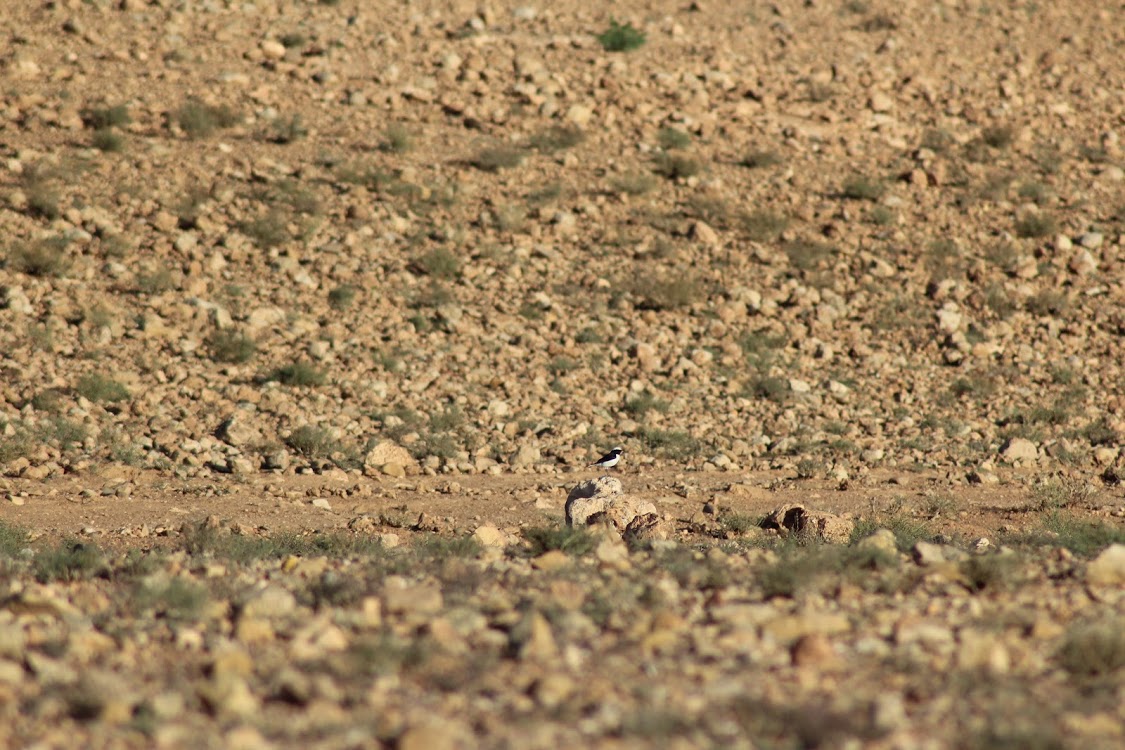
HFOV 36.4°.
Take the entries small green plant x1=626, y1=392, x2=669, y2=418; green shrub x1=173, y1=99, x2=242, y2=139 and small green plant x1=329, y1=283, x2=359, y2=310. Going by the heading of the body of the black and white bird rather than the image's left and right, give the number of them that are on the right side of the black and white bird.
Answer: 0

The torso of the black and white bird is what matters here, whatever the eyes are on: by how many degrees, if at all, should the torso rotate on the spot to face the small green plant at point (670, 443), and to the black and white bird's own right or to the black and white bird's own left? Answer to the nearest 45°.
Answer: approximately 45° to the black and white bird's own left

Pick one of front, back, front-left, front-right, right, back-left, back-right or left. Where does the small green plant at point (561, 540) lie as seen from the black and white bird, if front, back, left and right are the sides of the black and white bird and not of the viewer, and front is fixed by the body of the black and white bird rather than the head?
right

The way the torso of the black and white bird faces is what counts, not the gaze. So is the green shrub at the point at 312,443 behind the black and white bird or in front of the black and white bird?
behind

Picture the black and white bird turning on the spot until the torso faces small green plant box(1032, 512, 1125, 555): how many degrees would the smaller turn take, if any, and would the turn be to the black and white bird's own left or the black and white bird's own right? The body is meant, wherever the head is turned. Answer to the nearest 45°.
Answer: approximately 45° to the black and white bird's own right

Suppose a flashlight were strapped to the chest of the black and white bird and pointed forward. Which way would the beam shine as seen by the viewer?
to the viewer's right

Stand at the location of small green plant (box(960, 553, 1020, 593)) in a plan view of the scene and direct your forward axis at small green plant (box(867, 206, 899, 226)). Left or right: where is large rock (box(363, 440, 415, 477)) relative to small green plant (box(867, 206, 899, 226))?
left

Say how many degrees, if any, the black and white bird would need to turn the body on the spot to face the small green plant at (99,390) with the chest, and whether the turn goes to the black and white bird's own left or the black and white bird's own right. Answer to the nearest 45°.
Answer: approximately 180°

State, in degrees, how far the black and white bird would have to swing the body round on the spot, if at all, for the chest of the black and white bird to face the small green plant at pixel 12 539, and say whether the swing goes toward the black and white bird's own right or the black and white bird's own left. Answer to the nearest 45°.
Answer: approximately 135° to the black and white bird's own right

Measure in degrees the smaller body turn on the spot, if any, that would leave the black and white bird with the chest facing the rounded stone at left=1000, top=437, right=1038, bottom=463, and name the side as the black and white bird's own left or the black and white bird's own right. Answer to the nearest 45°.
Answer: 0° — it already faces it

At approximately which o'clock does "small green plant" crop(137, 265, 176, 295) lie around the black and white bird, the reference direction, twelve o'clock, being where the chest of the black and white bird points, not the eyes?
The small green plant is roughly at 7 o'clock from the black and white bird.

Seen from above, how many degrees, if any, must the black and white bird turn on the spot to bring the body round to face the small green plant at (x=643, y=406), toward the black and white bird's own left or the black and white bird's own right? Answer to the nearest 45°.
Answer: approximately 90° to the black and white bird's own left

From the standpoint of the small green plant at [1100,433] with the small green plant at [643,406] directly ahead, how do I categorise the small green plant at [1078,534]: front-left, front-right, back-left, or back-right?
back-left

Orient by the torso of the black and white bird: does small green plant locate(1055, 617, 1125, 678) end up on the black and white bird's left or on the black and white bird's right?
on the black and white bird's right
